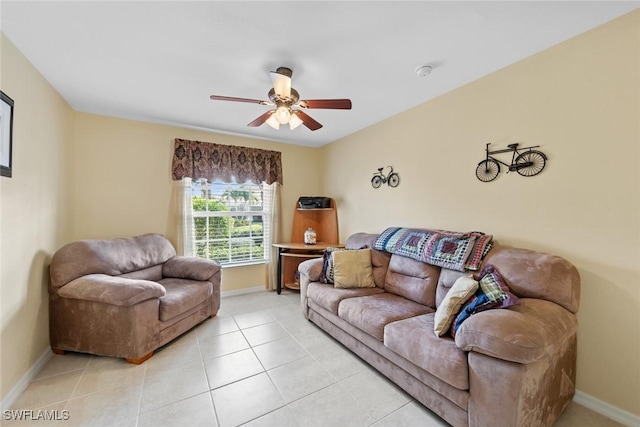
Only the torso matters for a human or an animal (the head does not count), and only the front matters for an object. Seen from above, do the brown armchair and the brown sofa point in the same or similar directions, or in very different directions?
very different directions

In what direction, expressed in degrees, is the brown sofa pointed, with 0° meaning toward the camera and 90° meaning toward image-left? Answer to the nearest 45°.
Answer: approximately 45°

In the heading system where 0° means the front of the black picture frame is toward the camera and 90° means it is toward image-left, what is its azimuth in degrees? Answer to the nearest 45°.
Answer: approximately 270°

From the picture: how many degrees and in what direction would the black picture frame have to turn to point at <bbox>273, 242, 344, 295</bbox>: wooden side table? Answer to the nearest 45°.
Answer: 0° — it already faces it

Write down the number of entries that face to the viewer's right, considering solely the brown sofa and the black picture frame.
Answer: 1

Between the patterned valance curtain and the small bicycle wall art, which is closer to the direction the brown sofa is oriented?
the patterned valance curtain

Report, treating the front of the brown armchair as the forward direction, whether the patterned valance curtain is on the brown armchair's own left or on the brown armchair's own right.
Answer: on the brown armchair's own left

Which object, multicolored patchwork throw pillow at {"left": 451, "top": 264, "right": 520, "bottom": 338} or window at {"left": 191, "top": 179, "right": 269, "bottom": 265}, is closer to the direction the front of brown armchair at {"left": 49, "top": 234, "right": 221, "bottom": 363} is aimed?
the multicolored patchwork throw pillow
